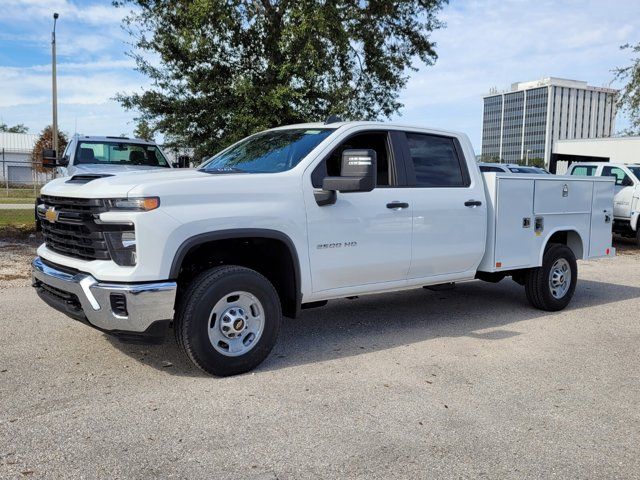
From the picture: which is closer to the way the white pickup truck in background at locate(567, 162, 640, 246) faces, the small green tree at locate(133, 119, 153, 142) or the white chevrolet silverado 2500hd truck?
the white chevrolet silverado 2500hd truck

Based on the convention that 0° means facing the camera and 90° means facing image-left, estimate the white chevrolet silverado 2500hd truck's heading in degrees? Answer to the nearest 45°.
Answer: approximately 45°

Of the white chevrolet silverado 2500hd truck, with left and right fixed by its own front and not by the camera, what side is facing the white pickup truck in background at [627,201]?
back

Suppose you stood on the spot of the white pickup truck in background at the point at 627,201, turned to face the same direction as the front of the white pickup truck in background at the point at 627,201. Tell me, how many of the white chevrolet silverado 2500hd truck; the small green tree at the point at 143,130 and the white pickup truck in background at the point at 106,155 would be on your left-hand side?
0

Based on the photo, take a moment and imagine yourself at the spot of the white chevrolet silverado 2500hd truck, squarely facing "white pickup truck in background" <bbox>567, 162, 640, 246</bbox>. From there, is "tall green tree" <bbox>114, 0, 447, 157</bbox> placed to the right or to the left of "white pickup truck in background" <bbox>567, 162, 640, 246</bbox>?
left

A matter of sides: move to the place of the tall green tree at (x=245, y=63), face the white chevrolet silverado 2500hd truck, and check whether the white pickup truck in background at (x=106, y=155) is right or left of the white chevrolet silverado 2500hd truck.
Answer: right

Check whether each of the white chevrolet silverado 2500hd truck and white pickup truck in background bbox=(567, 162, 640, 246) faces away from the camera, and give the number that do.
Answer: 0

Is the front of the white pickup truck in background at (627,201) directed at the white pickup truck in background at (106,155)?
no

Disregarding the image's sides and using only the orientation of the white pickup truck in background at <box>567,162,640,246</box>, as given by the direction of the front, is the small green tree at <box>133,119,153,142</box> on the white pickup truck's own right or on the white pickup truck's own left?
on the white pickup truck's own right

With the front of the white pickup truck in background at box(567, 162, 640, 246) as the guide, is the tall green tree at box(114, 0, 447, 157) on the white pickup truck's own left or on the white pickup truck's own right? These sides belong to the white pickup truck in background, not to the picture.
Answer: on the white pickup truck's own right

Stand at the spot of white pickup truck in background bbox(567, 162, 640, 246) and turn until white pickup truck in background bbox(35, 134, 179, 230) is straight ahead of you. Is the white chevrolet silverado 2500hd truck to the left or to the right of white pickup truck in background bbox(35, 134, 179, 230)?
left

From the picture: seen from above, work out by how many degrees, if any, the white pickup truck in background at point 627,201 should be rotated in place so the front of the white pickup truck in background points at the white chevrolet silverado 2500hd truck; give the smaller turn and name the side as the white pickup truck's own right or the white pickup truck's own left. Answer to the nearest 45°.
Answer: approximately 45° to the white pickup truck's own right

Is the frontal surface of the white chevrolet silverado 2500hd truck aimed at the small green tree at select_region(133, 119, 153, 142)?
no

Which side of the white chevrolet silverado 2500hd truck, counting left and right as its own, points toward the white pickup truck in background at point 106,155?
right

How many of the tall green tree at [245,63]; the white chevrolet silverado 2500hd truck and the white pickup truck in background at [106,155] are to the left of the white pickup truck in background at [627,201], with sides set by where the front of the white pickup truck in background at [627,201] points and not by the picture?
0

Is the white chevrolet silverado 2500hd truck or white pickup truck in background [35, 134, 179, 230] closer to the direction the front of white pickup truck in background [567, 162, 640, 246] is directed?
the white chevrolet silverado 2500hd truck
